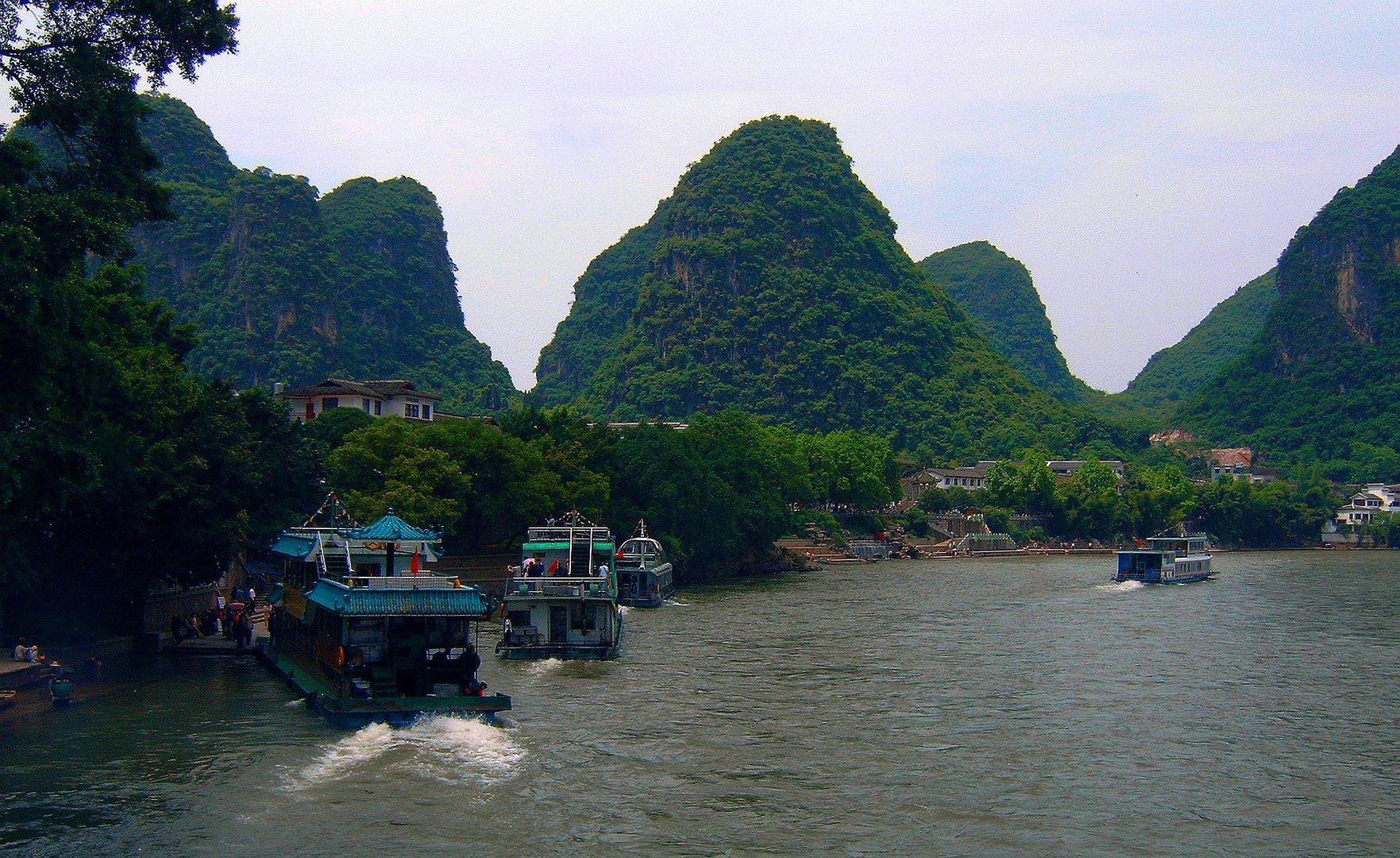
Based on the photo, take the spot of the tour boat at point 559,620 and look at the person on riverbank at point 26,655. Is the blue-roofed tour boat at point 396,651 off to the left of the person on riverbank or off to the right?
left

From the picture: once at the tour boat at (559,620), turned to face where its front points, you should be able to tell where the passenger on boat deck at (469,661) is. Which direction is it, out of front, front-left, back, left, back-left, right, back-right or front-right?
back

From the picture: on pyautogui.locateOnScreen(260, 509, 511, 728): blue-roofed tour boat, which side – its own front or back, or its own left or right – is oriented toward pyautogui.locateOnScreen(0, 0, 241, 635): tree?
left

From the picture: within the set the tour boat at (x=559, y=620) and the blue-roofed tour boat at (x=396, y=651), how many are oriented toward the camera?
0

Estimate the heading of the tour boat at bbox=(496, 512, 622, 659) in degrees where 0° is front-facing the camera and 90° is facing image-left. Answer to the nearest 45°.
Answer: approximately 180°

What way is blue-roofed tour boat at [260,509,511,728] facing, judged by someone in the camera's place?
facing away from the viewer and to the left of the viewer

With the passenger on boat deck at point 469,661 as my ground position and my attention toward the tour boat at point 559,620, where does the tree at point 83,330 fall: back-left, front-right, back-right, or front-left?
back-left

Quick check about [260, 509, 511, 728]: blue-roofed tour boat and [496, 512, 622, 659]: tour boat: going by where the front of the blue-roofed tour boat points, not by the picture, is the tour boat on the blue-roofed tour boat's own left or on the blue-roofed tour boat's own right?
on the blue-roofed tour boat's own right
